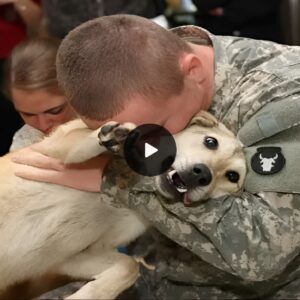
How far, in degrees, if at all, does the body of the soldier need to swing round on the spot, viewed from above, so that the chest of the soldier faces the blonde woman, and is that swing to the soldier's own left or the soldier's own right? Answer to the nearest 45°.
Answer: approximately 45° to the soldier's own right

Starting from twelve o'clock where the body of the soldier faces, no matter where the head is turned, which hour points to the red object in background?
The red object in background is roughly at 2 o'clock from the soldier.

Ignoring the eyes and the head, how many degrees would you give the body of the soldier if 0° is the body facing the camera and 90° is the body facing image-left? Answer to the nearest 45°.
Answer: approximately 90°
